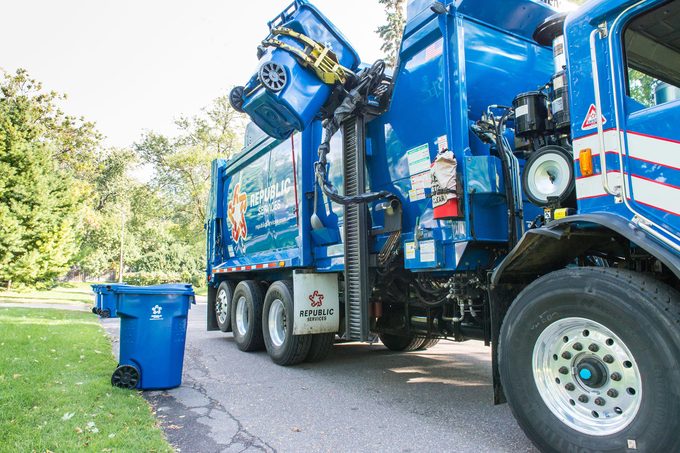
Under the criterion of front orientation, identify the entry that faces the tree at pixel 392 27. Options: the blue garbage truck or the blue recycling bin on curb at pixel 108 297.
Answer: the blue recycling bin on curb

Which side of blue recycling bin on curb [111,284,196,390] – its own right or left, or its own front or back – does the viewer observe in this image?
right

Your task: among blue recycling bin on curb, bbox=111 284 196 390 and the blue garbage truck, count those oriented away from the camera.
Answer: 0

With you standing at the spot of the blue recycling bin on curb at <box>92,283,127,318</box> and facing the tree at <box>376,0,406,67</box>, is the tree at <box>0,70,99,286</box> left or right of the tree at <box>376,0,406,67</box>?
left

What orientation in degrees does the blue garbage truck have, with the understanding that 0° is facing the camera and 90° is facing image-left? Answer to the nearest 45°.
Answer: approximately 315°

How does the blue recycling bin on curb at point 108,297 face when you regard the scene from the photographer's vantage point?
facing away from the viewer and to the right of the viewer

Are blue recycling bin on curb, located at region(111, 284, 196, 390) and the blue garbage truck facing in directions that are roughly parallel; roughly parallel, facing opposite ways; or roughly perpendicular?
roughly perpendicular

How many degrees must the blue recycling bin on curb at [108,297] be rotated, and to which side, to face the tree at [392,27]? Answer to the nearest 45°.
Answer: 0° — it already faces it

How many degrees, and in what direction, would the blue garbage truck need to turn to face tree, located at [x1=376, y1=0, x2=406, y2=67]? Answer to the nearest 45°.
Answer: approximately 135° to its left
